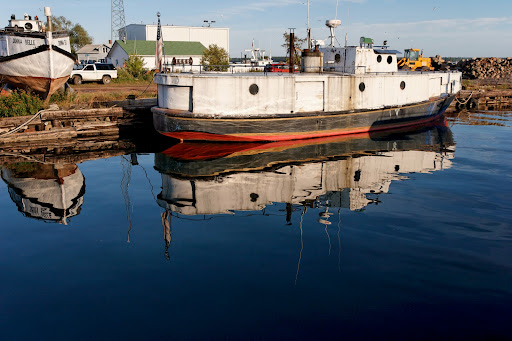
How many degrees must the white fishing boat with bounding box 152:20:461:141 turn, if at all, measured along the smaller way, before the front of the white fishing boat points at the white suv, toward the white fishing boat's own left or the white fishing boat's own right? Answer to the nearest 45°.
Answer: approximately 90° to the white fishing boat's own left

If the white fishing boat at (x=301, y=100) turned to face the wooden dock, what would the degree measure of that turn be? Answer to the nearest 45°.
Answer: approximately 135° to its left

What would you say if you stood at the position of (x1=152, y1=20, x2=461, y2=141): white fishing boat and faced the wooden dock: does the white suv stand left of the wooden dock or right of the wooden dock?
right

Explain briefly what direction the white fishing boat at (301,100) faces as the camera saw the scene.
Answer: facing away from the viewer and to the right of the viewer

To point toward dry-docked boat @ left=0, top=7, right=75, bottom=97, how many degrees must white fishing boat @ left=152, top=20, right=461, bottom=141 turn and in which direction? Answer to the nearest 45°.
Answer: approximately 135° to its left
